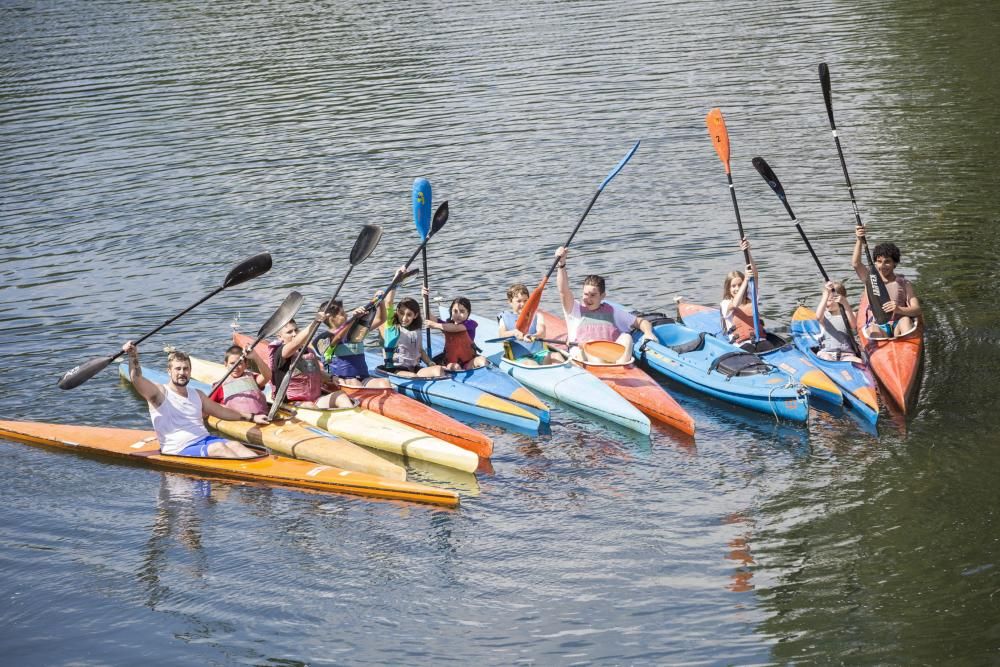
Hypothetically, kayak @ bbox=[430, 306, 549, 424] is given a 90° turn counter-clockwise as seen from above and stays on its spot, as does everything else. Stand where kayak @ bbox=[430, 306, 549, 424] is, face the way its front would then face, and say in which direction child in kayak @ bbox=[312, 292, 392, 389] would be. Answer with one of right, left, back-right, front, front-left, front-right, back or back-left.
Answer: back-left

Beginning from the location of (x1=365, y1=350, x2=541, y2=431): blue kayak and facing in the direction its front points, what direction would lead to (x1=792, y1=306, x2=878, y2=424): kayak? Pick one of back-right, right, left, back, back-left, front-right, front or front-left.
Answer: front-left

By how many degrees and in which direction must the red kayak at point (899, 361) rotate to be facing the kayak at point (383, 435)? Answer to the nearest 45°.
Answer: approximately 45° to its right

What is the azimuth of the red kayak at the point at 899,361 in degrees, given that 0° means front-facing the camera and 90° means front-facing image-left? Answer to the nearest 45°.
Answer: approximately 0°

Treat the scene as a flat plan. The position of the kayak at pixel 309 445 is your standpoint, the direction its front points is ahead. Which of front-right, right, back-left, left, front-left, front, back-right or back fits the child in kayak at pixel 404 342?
left

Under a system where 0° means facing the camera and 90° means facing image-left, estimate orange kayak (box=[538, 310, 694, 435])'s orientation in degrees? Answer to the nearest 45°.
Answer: approximately 315°

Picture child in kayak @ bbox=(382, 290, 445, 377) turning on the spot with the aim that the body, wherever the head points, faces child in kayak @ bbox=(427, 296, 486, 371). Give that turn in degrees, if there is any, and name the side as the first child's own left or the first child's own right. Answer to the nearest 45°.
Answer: approximately 45° to the first child's own left

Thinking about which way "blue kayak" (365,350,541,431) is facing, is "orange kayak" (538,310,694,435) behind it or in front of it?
in front

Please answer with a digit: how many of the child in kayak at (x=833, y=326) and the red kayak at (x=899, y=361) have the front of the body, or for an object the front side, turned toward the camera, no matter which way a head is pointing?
2

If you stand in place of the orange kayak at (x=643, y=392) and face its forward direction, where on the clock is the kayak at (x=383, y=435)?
The kayak is roughly at 4 o'clock from the orange kayak.

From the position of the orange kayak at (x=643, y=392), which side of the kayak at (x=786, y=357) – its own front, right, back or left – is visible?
right

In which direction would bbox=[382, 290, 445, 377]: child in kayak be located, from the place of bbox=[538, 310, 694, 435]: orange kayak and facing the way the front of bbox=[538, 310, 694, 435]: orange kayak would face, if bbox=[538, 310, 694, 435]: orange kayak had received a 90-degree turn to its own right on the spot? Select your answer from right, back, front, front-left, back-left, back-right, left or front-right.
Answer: front-right

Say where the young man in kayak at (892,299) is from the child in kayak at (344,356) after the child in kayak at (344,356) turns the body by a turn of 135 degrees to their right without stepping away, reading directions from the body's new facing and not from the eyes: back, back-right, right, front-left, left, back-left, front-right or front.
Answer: back
